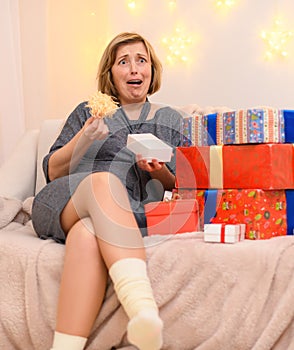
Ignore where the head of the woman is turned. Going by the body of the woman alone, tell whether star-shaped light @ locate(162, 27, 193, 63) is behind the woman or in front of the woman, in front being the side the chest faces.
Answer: behind

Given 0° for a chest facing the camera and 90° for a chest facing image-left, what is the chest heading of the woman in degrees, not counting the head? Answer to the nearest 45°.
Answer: approximately 0°

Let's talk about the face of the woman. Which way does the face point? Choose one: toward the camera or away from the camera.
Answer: toward the camera

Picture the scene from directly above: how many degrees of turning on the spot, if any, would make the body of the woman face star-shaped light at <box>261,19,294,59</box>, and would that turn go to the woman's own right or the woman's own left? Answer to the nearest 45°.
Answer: approximately 135° to the woman's own left

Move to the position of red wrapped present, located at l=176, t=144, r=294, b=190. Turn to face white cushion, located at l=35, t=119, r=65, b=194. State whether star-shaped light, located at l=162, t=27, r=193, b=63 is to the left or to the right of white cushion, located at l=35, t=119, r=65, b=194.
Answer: right

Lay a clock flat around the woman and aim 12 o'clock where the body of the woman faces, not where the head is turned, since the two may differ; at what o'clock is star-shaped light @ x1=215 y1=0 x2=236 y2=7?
The star-shaped light is roughly at 7 o'clock from the woman.
